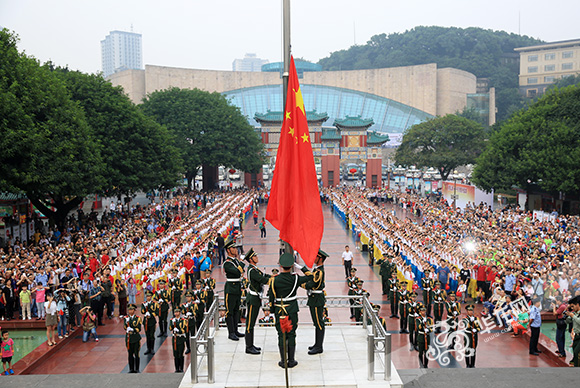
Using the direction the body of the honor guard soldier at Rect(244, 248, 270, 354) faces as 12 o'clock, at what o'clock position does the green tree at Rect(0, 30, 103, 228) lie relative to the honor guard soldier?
The green tree is roughly at 8 o'clock from the honor guard soldier.

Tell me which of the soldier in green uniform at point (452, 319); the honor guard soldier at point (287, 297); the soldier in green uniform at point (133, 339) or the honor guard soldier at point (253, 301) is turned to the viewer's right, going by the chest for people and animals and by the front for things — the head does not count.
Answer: the honor guard soldier at point (253, 301)

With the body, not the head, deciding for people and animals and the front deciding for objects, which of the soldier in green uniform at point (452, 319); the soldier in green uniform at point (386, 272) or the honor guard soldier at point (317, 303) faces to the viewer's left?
the honor guard soldier

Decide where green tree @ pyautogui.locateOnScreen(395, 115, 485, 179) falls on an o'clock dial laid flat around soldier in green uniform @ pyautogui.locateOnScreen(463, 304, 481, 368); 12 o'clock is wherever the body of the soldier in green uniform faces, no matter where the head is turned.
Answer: The green tree is roughly at 6 o'clock from the soldier in green uniform.

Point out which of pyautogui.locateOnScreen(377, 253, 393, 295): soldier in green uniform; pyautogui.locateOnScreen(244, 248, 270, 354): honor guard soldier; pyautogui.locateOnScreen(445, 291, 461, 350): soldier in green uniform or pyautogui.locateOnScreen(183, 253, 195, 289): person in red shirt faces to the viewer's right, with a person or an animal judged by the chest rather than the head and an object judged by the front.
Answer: the honor guard soldier

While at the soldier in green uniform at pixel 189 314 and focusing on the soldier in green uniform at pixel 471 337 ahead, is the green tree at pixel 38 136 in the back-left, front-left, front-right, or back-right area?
back-left

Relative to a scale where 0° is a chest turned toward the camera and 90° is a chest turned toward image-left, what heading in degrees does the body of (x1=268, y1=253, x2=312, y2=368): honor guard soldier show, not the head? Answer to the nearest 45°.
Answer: approximately 180°

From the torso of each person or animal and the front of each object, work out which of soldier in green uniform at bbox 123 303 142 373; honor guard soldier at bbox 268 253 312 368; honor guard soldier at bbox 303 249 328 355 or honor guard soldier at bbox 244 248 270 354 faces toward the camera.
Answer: the soldier in green uniform

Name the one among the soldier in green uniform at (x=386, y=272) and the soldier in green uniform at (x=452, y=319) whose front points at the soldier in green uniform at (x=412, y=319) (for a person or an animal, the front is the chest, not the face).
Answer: the soldier in green uniform at (x=386, y=272)

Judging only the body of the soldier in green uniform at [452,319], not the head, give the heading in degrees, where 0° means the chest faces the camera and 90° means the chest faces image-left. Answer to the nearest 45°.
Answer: approximately 0°

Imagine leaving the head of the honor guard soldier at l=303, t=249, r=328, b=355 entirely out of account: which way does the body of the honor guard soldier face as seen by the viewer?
to the viewer's left
